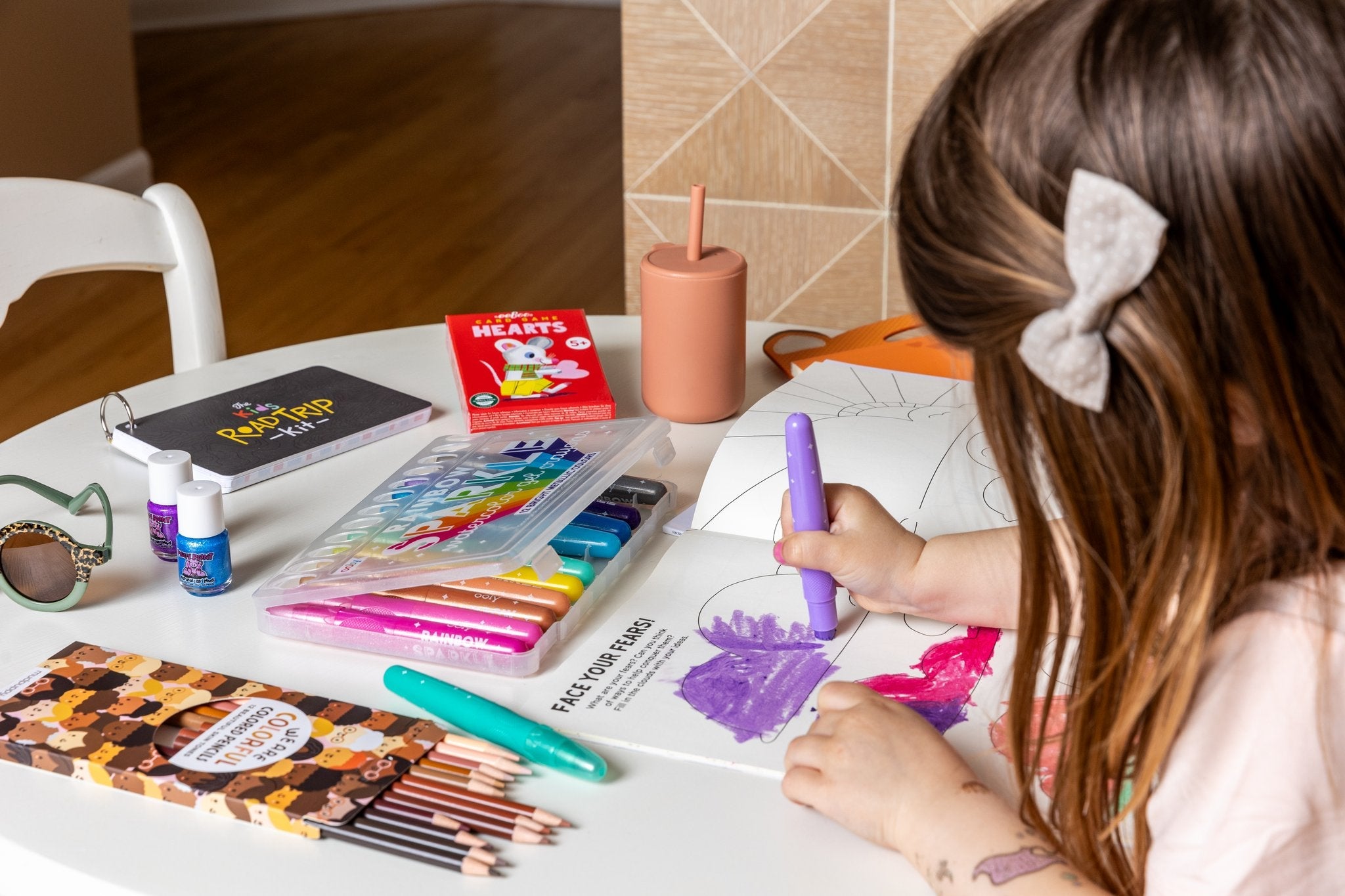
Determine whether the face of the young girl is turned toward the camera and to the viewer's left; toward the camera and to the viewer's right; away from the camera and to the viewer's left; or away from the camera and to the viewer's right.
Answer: away from the camera and to the viewer's left

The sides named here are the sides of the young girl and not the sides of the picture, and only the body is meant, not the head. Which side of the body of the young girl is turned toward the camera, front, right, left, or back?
left

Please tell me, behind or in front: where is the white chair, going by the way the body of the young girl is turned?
in front
